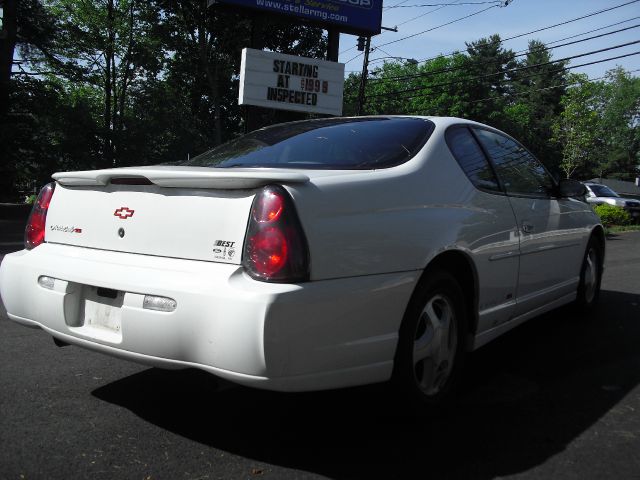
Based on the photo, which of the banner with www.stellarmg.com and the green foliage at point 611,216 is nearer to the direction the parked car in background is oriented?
the green foliage

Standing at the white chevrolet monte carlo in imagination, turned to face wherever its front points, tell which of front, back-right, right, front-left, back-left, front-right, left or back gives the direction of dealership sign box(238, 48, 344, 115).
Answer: front-left

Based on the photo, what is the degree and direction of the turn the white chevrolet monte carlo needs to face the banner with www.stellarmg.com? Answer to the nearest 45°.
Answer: approximately 45° to its left

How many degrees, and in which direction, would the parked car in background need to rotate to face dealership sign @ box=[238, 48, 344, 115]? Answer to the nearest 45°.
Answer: approximately 90° to its right

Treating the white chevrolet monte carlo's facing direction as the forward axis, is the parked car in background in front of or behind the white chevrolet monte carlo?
in front

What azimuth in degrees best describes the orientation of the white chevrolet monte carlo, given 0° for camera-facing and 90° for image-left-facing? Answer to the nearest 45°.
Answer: approximately 225°

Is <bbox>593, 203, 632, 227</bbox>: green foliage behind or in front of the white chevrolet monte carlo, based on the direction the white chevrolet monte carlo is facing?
in front

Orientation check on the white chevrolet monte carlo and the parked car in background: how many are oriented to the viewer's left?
0
